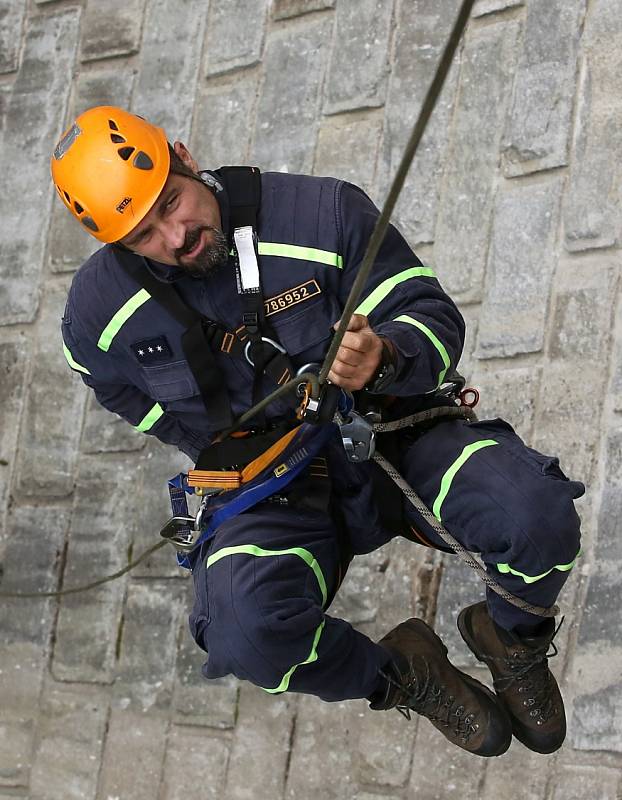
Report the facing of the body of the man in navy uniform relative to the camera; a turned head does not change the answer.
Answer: toward the camera

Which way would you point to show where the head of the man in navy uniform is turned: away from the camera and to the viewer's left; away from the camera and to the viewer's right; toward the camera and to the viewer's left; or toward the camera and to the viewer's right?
toward the camera and to the viewer's left
